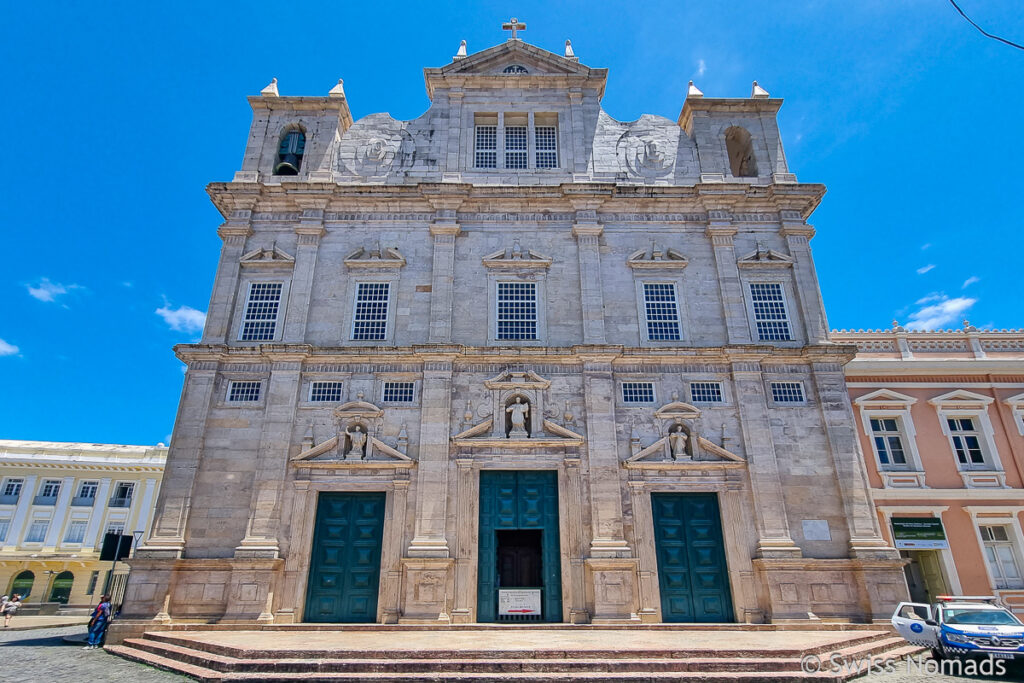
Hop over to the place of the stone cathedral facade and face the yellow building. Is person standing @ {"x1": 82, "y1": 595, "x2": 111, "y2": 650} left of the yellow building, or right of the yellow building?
left

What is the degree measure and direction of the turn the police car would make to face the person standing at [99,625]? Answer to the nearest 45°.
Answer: approximately 90° to its right

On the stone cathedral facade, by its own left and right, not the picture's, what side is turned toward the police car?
left

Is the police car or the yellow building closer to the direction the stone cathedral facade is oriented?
the police car

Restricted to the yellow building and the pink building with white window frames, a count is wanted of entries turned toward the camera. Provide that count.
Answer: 2

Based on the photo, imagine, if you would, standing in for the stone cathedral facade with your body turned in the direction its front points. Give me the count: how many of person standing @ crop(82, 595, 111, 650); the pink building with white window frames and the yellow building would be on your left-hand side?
1

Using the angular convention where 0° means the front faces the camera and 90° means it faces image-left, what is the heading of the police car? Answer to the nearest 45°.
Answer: approximately 315°

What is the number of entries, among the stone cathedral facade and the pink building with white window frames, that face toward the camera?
2

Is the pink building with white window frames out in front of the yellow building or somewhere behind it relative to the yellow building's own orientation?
in front

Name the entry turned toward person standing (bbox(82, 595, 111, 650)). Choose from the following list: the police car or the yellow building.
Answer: the yellow building

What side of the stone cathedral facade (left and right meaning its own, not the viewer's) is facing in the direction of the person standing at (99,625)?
right

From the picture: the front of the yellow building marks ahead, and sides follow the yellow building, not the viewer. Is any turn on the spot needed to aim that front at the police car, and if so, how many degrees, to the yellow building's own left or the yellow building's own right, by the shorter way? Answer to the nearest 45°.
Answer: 0° — it already faces it
